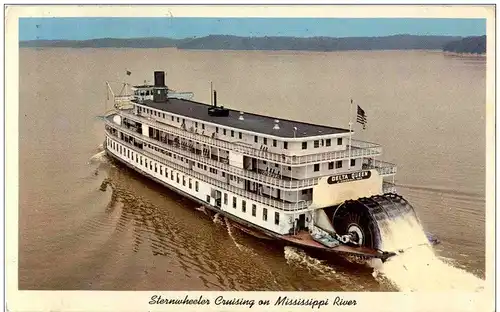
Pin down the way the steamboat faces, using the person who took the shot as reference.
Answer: facing away from the viewer and to the left of the viewer
